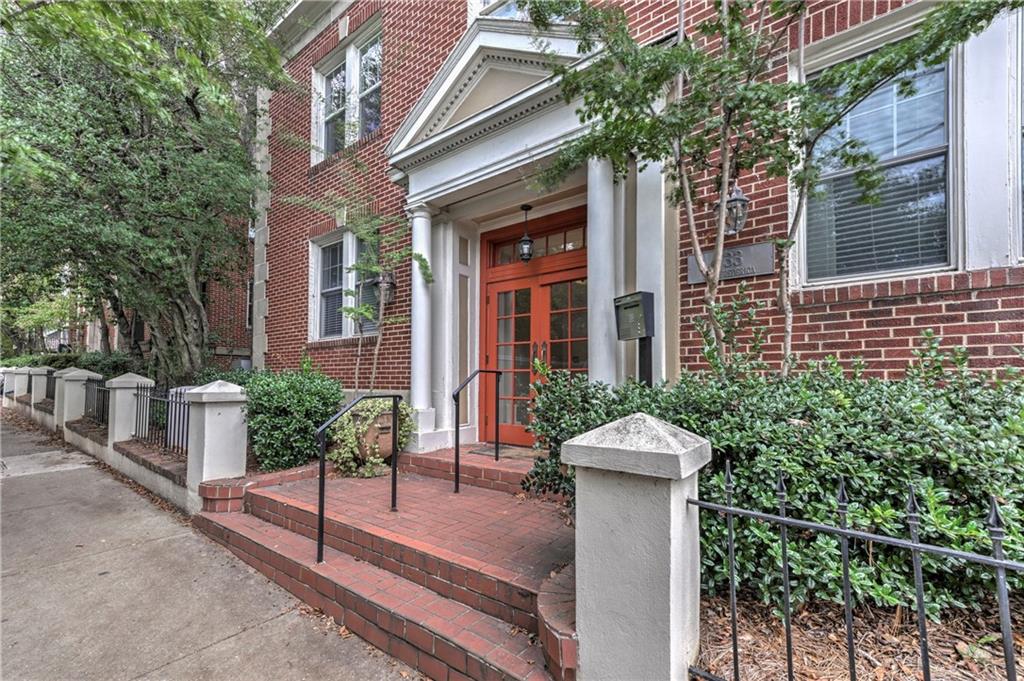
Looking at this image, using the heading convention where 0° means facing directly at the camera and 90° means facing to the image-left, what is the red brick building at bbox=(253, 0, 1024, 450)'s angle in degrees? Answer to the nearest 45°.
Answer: approximately 45°

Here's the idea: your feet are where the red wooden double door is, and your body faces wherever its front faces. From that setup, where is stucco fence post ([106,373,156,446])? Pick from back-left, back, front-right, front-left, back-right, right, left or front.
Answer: front-right

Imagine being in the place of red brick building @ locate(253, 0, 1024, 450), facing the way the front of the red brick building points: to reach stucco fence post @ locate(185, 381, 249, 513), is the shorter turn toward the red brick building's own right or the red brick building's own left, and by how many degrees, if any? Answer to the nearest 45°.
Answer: approximately 45° to the red brick building's own right

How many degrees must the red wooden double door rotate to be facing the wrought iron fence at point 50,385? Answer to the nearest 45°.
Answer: approximately 90° to its right

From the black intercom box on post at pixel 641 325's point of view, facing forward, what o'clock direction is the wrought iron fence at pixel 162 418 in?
The wrought iron fence is roughly at 2 o'clock from the black intercom box on post.

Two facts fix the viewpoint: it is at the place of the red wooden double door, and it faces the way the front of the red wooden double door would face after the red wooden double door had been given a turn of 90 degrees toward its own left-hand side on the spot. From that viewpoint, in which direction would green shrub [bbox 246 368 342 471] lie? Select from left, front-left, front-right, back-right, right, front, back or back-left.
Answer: back-right

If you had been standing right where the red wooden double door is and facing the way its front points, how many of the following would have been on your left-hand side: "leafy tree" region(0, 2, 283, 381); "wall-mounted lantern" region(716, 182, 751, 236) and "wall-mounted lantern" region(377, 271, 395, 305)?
1

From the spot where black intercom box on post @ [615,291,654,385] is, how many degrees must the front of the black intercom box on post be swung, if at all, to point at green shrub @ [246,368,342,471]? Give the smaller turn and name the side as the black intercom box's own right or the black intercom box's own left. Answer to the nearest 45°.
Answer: approximately 45° to the black intercom box's own right

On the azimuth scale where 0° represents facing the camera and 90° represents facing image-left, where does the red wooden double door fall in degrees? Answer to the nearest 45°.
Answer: approximately 45°

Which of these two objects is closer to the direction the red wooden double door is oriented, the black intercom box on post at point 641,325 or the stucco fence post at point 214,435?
the stucco fence post

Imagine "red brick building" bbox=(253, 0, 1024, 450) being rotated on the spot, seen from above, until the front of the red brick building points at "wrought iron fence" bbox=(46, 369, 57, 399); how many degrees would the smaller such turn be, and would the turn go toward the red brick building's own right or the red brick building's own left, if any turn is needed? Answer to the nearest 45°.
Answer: approximately 45° to the red brick building's own right

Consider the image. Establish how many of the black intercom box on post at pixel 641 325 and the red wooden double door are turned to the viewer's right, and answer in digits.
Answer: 0

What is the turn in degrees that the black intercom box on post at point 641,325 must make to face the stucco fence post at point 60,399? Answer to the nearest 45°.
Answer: approximately 45° to its right

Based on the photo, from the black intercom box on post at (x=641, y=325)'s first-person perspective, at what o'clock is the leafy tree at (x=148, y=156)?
The leafy tree is roughly at 2 o'clock from the black intercom box on post.

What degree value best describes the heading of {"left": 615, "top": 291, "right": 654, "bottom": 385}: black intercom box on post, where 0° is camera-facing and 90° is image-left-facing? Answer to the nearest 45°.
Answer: approximately 45°
